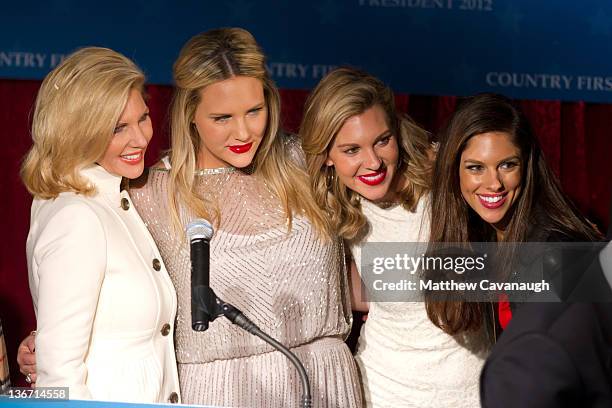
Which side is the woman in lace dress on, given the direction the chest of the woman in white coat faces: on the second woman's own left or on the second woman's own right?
on the second woman's own left

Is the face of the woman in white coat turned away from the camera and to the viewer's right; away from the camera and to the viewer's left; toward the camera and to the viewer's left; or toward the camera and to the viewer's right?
toward the camera and to the viewer's right

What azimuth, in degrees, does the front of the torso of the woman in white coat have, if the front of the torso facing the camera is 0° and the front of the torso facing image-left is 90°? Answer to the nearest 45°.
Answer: approximately 315°

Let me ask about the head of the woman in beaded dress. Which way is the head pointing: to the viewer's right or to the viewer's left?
to the viewer's right
